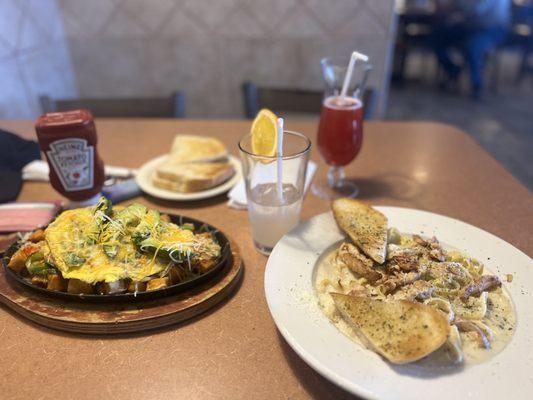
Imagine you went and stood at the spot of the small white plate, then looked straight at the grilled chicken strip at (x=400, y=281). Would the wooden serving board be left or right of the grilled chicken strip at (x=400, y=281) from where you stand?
right

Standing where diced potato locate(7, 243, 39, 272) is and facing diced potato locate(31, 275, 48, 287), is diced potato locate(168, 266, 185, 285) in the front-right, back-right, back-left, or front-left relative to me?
front-left
